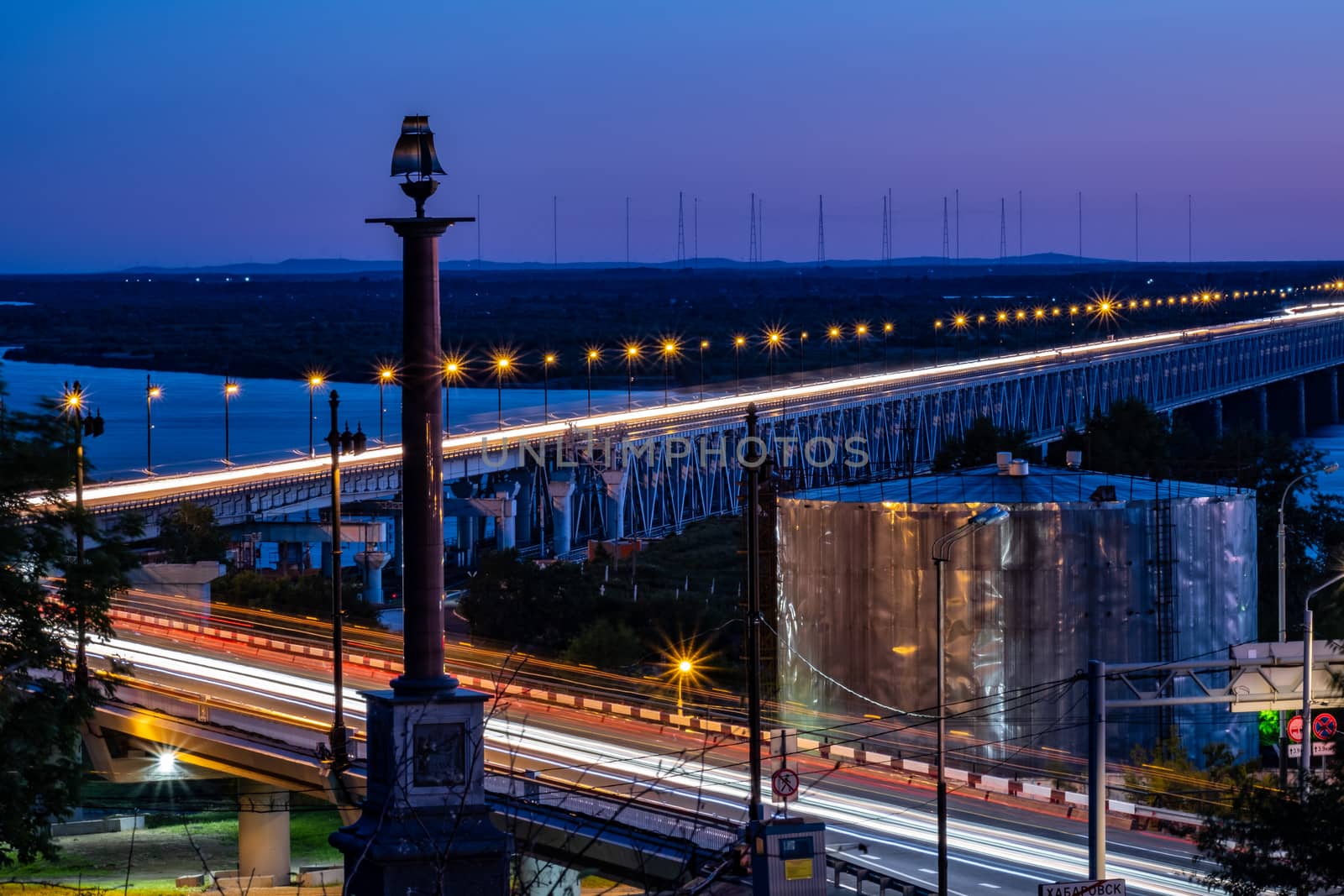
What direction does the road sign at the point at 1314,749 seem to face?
toward the camera

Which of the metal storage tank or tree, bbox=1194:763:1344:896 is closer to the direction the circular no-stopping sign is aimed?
the tree

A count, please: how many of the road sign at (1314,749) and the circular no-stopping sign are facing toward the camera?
2

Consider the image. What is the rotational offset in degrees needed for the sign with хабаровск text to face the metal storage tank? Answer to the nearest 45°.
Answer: approximately 180°

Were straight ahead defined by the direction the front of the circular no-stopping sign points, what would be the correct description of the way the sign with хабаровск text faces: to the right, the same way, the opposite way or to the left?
the same way

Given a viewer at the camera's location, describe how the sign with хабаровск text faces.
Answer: facing the viewer

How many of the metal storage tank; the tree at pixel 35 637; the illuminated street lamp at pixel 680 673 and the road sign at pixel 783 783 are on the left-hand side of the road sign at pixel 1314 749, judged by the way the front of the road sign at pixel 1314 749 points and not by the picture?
0

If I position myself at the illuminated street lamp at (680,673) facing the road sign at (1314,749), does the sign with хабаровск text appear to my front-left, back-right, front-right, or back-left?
front-right

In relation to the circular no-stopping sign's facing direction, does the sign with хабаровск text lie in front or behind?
in front

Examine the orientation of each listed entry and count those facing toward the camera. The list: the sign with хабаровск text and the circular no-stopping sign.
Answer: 2

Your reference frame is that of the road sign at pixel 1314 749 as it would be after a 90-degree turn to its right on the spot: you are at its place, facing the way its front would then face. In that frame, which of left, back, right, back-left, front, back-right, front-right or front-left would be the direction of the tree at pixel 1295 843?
left

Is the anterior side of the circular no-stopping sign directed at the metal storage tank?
no

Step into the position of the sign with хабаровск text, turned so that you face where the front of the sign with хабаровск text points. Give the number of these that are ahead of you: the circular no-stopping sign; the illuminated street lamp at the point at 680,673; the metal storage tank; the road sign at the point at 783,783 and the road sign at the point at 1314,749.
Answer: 0

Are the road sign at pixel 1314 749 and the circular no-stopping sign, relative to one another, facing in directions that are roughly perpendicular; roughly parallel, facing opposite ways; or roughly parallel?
roughly parallel

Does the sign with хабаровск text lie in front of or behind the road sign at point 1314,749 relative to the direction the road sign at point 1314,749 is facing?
in front

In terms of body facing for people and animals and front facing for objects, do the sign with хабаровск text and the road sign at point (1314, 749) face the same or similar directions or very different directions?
same or similar directions
